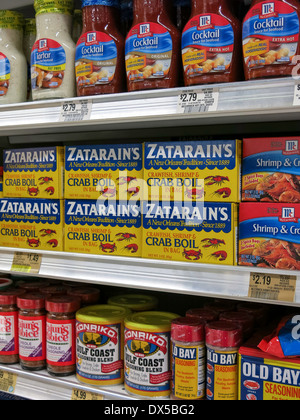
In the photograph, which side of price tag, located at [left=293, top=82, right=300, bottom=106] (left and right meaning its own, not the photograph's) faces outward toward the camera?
front

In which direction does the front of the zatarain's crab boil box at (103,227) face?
toward the camera

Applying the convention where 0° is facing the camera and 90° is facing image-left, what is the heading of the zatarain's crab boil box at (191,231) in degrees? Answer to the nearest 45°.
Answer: approximately 0°

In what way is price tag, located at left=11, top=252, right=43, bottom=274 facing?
toward the camera

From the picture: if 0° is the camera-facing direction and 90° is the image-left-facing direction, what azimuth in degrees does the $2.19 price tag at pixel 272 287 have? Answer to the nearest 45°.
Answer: approximately 0°
